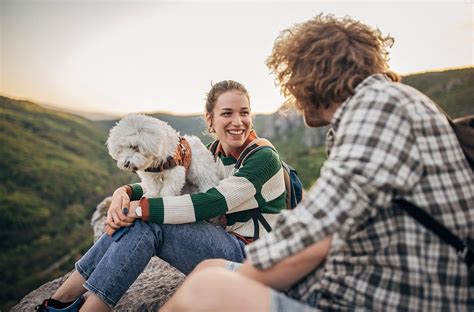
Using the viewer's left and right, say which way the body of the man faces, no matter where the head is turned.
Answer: facing away from the viewer and to the left of the viewer

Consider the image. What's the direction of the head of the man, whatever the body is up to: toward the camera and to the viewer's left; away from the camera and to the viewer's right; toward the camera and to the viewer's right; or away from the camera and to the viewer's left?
away from the camera and to the viewer's left

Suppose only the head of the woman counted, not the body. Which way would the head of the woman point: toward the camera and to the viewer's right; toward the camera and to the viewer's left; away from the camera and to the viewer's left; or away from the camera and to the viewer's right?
toward the camera and to the viewer's right

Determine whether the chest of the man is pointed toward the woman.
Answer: yes

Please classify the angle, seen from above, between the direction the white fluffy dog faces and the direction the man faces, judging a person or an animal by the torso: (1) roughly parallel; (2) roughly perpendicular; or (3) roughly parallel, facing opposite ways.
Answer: roughly perpendicular

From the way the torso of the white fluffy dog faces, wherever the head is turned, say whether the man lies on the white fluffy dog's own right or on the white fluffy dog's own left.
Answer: on the white fluffy dog's own left
